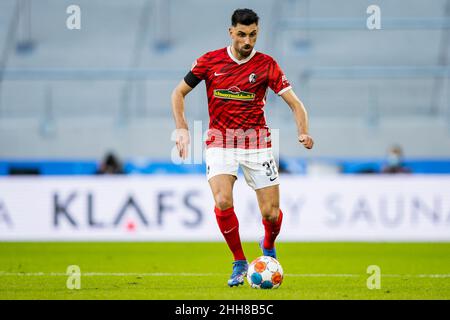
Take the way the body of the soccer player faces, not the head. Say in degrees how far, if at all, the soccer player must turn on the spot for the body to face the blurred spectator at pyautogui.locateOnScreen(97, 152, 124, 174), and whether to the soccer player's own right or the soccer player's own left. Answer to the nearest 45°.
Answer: approximately 180°

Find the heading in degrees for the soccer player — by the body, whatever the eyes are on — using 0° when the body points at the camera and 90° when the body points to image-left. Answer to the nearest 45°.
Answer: approximately 0°
